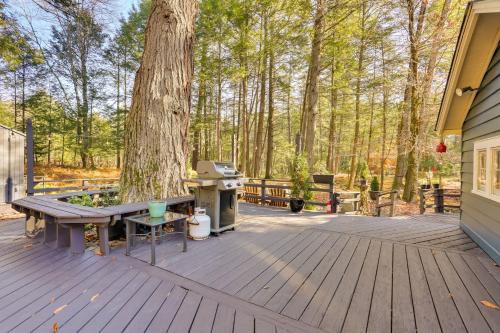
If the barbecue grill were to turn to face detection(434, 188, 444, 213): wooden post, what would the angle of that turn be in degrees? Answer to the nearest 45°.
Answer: approximately 45° to its left

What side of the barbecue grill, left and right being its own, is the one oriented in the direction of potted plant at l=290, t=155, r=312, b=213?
left

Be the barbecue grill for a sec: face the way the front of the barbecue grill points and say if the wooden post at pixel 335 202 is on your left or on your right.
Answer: on your left

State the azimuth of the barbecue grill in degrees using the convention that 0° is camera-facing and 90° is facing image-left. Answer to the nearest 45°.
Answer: approximately 315°

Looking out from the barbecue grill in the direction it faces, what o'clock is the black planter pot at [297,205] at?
The black planter pot is roughly at 9 o'clock from the barbecue grill.

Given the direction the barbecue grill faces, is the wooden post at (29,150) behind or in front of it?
behind

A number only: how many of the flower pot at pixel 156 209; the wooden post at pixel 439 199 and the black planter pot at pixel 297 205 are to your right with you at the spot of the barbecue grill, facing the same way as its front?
1

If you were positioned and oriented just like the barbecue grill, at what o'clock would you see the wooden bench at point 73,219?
The wooden bench is roughly at 4 o'clock from the barbecue grill.

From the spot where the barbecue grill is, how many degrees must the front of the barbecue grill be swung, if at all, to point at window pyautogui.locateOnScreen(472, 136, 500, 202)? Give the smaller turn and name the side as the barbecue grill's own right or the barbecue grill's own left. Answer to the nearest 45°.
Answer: approximately 45° to the barbecue grill's own left

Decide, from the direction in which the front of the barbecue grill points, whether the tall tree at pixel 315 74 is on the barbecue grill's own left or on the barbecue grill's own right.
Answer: on the barbecue grill's own left
